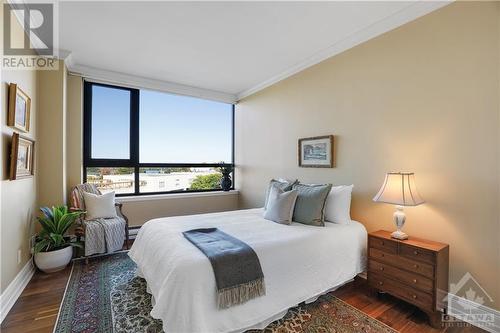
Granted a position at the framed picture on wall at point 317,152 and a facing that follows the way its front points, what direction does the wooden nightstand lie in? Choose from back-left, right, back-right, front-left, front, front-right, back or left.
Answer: left

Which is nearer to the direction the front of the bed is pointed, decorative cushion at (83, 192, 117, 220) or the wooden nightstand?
the decorative cushion

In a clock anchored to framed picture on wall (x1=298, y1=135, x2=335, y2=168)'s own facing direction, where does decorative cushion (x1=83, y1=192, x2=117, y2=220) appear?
The decorative cushion is roughly at 1 o'clock from the framed picture on wall.

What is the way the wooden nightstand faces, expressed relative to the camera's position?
facing the viewer and to the left of the viewer

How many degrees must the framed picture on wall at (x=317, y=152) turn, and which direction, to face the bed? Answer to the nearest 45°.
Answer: approximately 45° to its left

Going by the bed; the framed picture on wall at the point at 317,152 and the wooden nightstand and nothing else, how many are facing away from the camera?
0

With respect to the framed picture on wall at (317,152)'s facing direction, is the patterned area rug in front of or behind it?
in front

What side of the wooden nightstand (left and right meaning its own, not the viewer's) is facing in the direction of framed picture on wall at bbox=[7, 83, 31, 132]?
front

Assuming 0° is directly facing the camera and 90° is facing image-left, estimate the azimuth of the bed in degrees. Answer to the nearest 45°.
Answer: approximately 45°

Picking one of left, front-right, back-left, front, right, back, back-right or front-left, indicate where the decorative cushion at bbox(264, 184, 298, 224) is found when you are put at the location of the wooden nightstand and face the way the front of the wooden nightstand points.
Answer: front-right
